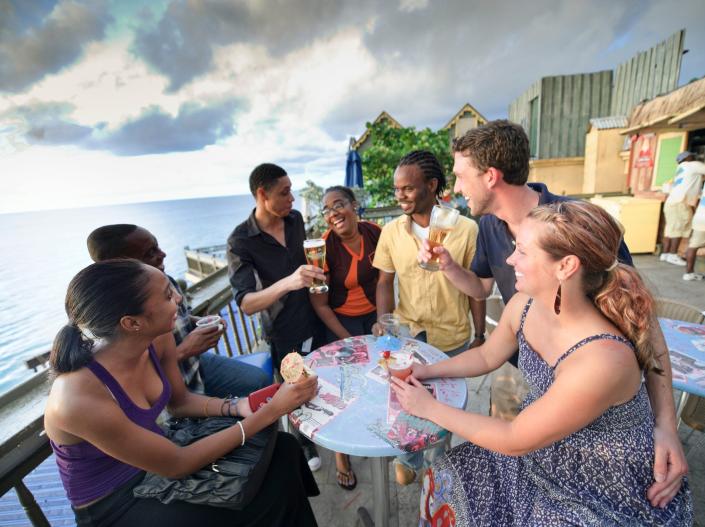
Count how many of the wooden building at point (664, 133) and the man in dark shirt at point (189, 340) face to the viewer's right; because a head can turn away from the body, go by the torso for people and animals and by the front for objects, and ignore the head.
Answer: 1

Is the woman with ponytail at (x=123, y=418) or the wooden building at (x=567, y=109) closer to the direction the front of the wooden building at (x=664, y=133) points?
the woman with ponytail

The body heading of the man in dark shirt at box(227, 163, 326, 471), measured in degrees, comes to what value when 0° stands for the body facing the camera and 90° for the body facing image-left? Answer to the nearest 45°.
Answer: approximately 315°

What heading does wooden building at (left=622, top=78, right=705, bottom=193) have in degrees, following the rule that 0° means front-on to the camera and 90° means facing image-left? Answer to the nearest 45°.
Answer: approximately 45°

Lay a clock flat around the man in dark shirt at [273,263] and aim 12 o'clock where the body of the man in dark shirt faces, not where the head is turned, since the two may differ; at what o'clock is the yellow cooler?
The yellow cooler is roughly at 10 o'clock from the man in dark shirt.

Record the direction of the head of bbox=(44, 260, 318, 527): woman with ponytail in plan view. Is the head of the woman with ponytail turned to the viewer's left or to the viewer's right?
to the viewer's right

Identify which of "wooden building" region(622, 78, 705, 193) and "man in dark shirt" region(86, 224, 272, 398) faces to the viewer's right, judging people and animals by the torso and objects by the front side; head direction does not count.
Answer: the man in dark shirt

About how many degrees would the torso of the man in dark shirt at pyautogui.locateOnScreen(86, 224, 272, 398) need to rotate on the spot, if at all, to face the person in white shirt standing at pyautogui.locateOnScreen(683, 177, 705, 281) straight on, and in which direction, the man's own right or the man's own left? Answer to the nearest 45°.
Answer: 0° — they already face them

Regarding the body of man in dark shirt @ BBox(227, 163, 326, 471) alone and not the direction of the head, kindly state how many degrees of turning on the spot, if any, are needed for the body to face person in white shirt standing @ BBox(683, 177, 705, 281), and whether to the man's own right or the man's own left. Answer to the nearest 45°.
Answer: approximately 45° to the man's own left

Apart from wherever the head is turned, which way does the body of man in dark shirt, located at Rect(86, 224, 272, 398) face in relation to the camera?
to the viewer's right

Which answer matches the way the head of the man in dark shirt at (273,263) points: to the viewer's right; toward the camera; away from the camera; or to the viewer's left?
to the viewer's right

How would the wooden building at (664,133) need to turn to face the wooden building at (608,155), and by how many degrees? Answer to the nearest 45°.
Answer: approximately 90° to its right
